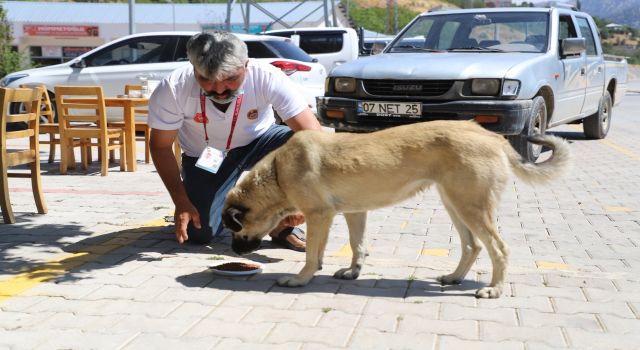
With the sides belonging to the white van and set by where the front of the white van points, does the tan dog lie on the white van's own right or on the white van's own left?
on the white van's own left

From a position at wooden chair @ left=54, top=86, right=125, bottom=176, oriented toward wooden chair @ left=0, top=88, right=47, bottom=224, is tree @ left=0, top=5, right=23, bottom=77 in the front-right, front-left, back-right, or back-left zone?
back-right

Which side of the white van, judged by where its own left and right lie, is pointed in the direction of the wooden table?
left

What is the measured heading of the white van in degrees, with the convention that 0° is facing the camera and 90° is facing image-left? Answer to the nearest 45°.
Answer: approximately 90°

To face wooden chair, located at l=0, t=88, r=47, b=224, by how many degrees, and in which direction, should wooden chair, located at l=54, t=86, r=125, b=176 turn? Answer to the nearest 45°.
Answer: approximately 135° to its right

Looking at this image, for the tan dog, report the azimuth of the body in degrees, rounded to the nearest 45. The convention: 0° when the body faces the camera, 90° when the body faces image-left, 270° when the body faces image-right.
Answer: approximately 90°

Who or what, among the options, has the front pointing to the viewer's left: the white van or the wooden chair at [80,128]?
the white van

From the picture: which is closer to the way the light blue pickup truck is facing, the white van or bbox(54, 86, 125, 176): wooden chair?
the wooden chair

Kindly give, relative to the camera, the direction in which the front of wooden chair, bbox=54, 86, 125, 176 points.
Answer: facing away from the viewer and to the right of the viewer

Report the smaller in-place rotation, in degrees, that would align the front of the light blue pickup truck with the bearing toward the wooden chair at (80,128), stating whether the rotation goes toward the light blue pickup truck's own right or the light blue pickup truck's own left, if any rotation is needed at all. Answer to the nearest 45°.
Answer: approximately 45° to the light blue pickup truck's own right

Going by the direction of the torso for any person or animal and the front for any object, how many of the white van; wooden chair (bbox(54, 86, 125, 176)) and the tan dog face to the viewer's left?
2
